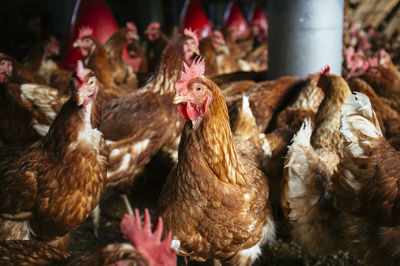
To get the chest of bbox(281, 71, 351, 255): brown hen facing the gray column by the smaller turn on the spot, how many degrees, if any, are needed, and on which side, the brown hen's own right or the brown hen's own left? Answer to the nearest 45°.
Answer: approximately 45° to the brown hen's own left

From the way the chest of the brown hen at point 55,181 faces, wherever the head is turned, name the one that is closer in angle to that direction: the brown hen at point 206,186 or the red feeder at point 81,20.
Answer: the brown hen

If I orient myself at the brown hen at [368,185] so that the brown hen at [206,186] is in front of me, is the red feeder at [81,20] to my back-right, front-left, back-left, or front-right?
front-right

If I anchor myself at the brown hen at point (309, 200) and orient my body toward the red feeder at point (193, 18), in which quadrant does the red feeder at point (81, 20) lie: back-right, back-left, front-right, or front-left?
front-left

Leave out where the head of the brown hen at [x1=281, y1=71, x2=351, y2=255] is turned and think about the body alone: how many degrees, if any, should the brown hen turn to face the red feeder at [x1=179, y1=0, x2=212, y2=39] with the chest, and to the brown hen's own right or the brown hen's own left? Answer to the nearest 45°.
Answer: approximately 90° to the brown hen's own left

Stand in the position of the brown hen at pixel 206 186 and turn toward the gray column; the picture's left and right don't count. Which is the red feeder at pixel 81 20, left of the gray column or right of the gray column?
left

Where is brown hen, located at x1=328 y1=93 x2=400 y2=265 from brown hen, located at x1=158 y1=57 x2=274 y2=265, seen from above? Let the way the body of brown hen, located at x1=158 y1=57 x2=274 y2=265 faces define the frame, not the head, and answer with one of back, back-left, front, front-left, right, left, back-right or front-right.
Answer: back-left

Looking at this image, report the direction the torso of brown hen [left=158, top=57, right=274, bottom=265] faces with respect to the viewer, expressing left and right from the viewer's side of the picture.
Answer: facing the viewer and to the left of the viewer

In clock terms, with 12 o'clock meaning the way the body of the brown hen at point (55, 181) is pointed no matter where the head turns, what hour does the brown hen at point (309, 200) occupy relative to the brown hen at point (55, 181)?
the brown hen at point (309, 200) is roughly at 11 o'clock from the brown hen at point (55, 181).

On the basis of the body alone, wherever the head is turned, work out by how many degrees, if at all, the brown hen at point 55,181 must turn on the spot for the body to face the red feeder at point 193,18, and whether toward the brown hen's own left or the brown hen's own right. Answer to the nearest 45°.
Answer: approximately 90° to the brown hen's own left

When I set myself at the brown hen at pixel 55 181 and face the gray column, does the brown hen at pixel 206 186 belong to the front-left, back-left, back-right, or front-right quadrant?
front-right

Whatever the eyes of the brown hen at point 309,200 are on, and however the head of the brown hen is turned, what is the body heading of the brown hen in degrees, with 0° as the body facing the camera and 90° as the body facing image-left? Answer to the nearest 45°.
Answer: approximately 225°

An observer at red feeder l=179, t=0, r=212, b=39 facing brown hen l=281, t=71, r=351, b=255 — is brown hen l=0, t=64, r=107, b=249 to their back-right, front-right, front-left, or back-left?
front-right
